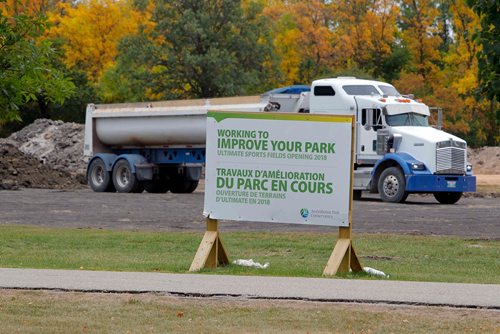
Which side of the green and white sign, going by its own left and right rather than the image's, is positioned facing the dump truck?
back

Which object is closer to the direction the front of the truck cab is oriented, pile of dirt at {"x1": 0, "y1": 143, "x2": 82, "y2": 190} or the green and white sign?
the green and white sign

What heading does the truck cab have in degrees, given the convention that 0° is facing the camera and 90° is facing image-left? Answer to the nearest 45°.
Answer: approximately 315°

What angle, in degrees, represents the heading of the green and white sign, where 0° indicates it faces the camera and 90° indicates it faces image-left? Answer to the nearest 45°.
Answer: approximately 0°

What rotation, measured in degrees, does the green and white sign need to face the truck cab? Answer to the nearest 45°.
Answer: approximately 180°
